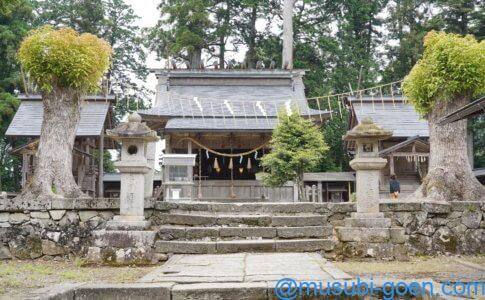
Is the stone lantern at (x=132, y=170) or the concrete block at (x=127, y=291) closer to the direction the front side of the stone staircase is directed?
the concrete block

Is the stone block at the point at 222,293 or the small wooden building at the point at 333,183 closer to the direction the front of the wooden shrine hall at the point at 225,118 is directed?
the stone block

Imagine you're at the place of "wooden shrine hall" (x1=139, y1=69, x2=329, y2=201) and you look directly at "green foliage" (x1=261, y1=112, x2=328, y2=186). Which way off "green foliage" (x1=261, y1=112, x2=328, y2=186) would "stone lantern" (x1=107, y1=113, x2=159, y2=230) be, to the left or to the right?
right

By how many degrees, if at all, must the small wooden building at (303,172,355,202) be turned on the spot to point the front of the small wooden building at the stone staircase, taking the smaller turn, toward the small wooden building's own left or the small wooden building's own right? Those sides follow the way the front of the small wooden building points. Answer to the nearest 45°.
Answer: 0° — it already faces it

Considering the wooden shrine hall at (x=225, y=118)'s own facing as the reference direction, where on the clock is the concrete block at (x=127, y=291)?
The concrete block is roughly at 12 o'clock from the wooden shrine hall.

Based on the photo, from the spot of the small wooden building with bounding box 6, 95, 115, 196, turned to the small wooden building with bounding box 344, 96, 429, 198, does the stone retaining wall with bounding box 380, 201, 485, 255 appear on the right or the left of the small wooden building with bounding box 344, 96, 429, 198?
right
